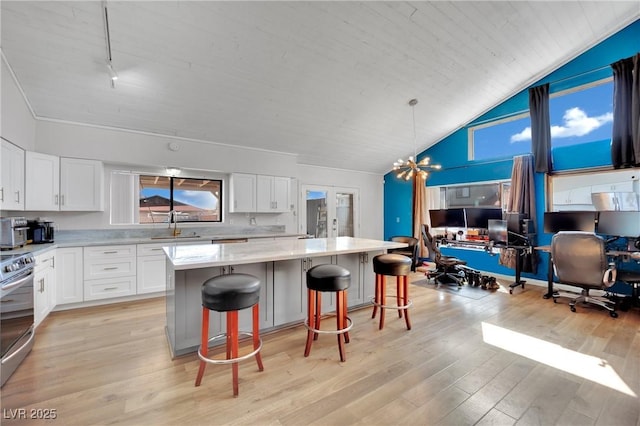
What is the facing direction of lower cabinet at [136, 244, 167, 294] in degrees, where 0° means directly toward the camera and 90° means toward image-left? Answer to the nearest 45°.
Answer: approximately 0°

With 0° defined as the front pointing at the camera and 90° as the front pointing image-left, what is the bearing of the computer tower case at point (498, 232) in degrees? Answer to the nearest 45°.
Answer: approximately 45°

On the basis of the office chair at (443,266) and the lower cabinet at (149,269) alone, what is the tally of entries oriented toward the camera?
1

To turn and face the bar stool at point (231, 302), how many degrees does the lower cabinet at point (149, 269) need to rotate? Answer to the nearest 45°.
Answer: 0° — it already faces it
